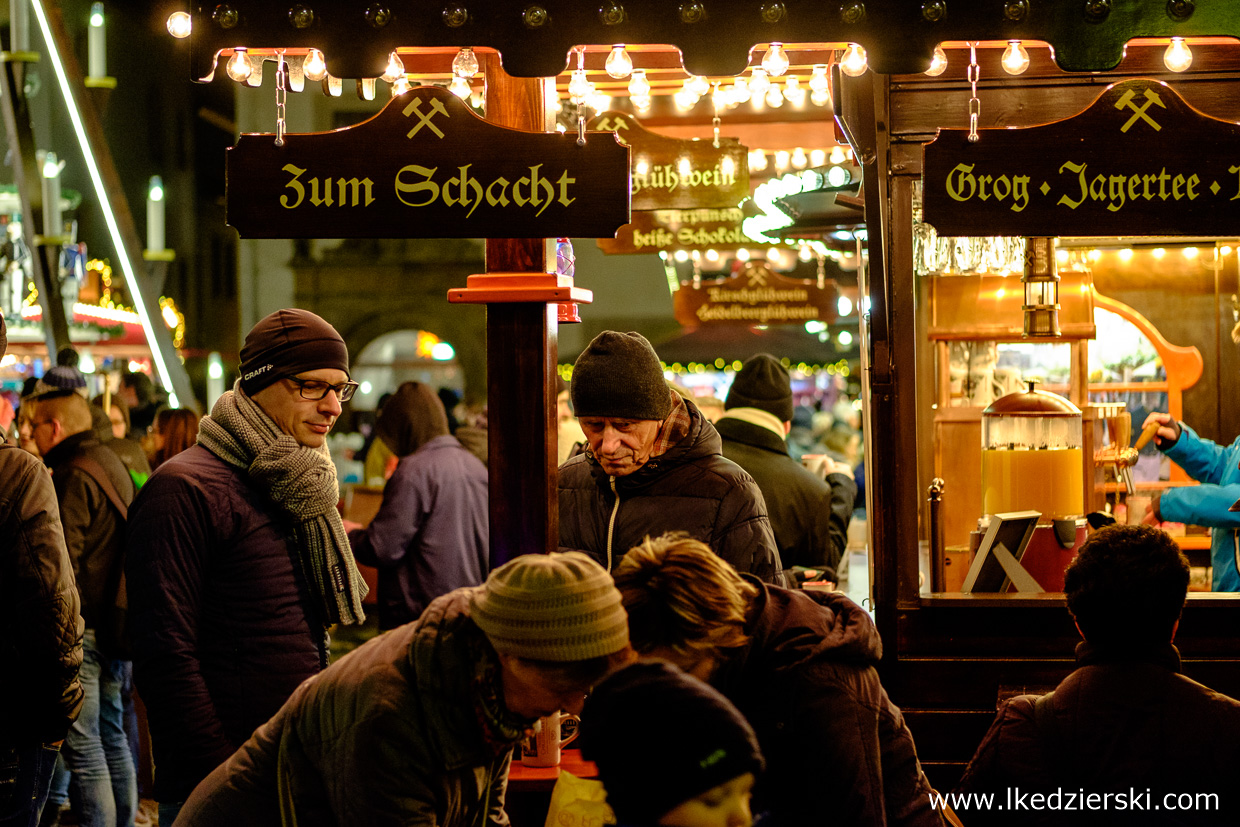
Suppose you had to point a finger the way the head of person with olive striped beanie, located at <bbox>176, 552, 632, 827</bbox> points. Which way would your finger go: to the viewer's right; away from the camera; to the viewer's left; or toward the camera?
to the viewer's right

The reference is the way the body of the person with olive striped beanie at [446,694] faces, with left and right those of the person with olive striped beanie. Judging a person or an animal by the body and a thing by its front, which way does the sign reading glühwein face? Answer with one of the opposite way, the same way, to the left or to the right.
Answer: to the right

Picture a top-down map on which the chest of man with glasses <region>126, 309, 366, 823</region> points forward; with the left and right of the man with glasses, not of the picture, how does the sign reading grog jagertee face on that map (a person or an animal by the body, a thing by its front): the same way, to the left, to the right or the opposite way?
to the right

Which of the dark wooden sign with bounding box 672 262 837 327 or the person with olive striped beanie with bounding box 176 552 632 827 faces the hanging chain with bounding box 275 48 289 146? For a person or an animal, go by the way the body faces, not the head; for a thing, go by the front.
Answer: the dark wooden sign

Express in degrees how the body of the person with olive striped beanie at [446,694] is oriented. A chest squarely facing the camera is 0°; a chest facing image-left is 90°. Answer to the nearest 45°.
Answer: approximately 270°

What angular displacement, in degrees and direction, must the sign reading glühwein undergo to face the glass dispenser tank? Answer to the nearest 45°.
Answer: approximately 45° to its left

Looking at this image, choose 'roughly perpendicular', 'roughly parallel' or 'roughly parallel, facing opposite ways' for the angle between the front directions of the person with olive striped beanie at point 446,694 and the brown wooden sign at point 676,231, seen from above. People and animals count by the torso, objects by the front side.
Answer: roughly perpendicular

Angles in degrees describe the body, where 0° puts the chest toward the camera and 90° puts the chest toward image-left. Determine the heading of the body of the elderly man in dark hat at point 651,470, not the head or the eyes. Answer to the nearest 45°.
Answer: approximately 45°

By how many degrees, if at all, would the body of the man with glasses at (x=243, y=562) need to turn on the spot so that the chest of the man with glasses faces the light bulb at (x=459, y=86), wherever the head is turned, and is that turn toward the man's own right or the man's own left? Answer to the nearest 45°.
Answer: approximately 90° to the man's own left

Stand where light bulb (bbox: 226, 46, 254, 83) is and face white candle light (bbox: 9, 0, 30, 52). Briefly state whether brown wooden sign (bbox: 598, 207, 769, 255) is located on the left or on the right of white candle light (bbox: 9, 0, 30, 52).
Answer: right

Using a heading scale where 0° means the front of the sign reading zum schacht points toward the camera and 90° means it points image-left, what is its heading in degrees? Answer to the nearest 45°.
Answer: approximately 0°

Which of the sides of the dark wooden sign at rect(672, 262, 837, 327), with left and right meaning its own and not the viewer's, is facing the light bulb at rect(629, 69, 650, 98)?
front

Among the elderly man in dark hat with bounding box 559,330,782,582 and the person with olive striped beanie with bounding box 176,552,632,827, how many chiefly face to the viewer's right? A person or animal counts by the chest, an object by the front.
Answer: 1

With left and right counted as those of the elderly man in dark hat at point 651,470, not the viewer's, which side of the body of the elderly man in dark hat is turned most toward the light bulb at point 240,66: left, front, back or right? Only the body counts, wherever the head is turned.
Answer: right
